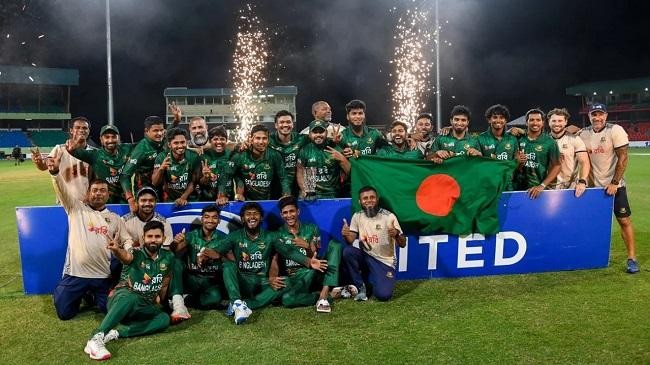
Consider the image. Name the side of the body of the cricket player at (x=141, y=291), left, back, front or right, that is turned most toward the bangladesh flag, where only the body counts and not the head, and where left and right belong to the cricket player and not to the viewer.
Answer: left

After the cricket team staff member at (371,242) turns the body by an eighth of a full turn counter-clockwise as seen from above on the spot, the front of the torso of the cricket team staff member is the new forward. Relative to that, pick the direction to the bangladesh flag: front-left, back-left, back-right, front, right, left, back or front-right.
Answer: left

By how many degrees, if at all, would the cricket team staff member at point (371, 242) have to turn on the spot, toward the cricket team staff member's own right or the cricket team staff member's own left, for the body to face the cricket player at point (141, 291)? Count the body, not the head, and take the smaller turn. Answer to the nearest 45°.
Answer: approximately 45° to the cricket team staff member's own right

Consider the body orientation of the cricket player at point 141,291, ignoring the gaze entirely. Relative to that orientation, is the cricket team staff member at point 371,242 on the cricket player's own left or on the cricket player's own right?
on the cricket player's own left

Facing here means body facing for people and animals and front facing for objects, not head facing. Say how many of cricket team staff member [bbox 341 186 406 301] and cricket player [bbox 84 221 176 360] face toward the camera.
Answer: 2
